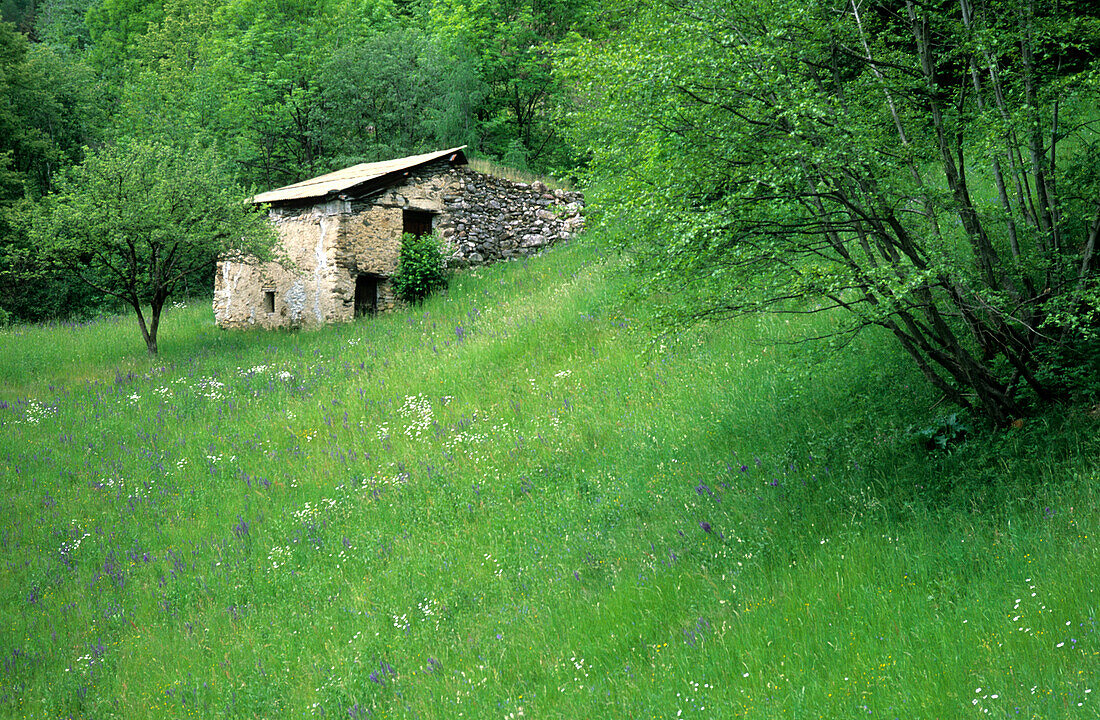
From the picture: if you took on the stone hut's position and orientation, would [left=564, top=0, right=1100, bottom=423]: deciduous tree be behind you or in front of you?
in front

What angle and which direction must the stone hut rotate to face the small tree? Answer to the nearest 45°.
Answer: approximately 90° to its right
